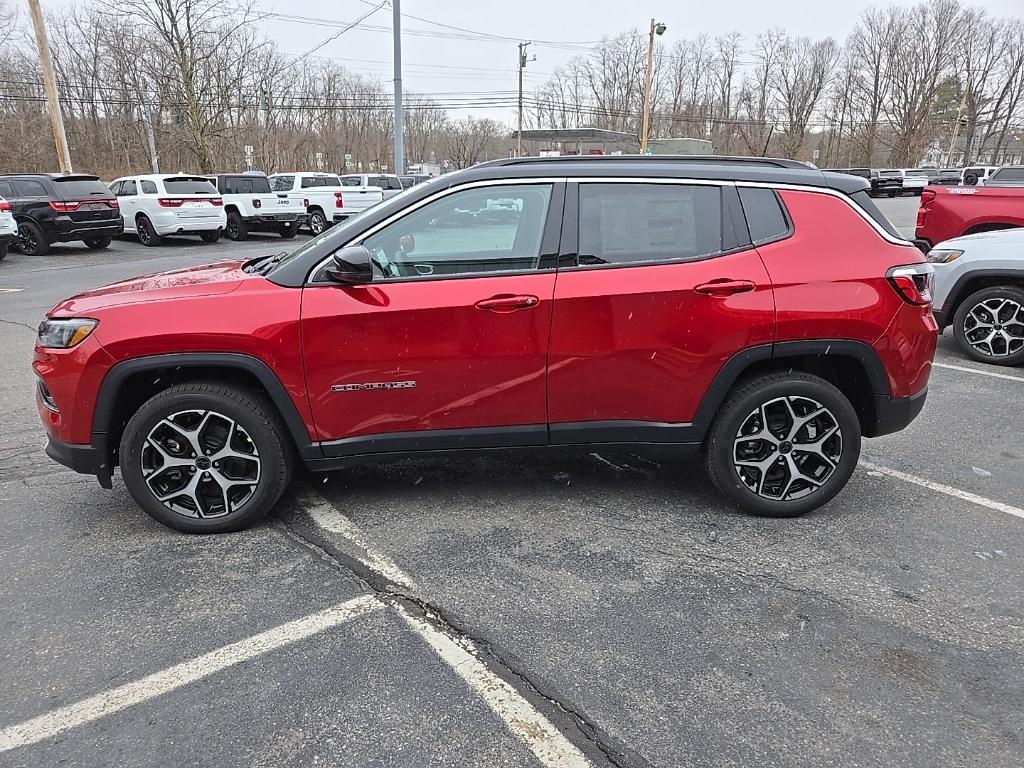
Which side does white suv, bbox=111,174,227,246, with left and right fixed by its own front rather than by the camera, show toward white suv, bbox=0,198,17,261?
left

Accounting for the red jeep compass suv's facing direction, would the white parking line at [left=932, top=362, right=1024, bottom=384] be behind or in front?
behind

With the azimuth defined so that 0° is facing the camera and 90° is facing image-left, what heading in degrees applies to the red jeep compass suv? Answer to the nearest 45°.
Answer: approximately 90°

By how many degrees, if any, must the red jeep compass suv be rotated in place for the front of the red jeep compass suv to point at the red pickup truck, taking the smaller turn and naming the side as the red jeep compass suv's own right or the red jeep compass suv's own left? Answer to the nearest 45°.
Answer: approximately 135° to the red jeep compass suv's own right

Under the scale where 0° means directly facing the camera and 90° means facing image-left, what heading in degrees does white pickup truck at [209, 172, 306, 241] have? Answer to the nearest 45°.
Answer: approximately 135°

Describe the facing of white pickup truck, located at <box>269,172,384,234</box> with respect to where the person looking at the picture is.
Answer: facing away from the viewer and to the left of the viewer
